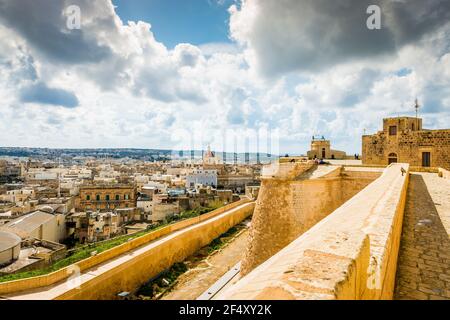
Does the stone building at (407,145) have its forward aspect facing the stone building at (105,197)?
no

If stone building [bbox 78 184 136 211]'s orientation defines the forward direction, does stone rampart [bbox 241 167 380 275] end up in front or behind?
in front

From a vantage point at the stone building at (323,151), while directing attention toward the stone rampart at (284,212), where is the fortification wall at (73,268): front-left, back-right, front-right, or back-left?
front-right

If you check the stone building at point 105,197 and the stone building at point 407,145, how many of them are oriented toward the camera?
2

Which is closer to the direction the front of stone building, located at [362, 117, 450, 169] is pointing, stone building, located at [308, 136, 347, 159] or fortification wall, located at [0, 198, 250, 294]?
the fortification wall

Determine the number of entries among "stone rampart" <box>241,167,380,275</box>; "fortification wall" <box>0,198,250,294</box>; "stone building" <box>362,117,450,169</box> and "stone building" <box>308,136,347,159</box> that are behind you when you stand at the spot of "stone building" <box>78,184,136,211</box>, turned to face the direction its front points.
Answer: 0

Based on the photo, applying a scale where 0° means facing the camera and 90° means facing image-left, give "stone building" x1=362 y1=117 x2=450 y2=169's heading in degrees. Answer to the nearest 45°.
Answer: approximately 0°

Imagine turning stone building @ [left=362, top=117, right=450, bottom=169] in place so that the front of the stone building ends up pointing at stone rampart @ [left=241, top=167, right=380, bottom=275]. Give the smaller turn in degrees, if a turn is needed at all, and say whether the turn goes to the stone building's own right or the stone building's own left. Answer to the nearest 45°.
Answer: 0° — it already faces it

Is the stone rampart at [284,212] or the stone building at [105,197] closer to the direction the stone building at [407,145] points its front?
the stone rampart

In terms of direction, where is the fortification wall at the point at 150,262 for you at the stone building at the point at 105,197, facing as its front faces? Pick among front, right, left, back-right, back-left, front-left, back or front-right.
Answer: front

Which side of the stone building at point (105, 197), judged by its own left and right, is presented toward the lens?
front

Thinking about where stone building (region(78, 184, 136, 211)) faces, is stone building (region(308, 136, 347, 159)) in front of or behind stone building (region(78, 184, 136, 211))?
in front

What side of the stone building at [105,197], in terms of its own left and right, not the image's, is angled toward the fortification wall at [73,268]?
front

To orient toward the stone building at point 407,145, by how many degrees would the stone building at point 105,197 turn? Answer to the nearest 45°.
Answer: approximately 45° to its left
